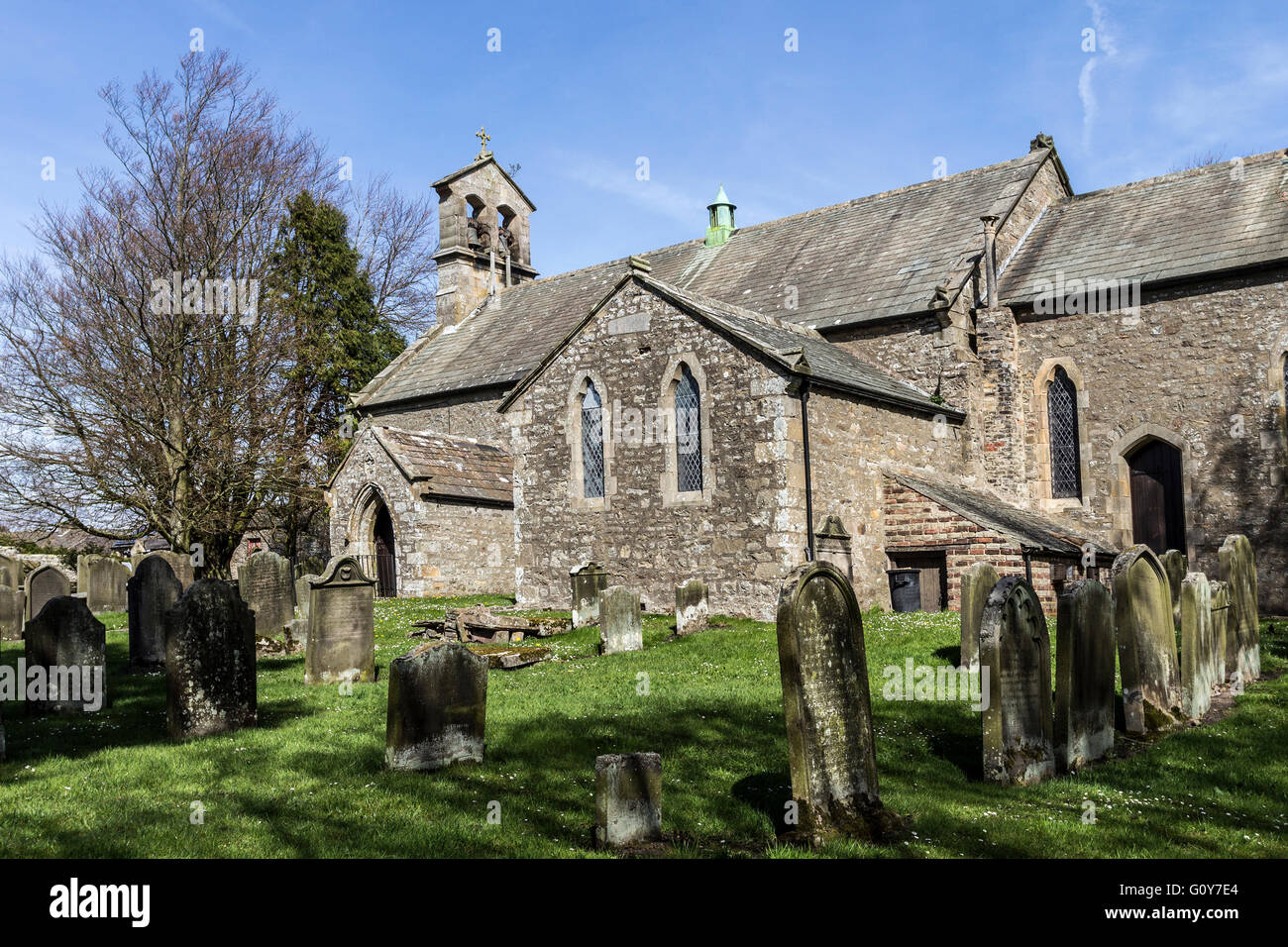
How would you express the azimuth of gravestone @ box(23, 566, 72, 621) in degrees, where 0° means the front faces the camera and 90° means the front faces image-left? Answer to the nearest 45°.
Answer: approximately 0°

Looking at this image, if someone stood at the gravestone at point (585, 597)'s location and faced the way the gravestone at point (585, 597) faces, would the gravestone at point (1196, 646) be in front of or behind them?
in front

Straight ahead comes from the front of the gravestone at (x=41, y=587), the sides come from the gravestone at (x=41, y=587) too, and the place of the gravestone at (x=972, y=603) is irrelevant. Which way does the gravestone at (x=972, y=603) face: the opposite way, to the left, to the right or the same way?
the same way

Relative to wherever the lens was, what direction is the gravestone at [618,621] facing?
facing the viewer

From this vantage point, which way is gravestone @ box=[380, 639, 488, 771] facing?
toward the camera

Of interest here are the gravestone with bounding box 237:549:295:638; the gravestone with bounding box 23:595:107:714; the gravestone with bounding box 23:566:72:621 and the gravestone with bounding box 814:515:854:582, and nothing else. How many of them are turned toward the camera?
4

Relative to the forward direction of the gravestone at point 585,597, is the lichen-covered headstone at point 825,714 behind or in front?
in front

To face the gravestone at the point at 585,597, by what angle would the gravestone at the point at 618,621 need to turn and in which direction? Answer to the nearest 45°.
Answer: approximately 180°

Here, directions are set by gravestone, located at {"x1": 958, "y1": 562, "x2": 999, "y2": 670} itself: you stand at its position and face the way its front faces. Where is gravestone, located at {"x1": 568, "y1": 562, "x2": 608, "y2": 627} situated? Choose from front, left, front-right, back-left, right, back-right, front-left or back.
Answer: back

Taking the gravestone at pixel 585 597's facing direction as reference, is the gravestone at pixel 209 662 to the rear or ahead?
ahead

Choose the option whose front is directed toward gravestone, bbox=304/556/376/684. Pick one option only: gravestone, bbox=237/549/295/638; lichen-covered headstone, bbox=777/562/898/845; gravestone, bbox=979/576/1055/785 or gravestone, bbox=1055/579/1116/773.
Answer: gravestone, bbox=237/549/295/638

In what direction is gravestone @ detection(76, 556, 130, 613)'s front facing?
toward the camera

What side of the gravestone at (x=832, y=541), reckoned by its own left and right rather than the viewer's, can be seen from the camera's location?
front

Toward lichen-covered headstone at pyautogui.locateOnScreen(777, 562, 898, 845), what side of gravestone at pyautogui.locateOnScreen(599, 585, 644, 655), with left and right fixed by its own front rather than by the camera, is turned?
front
